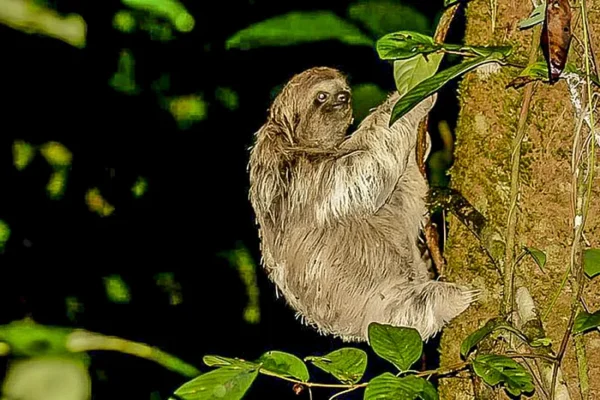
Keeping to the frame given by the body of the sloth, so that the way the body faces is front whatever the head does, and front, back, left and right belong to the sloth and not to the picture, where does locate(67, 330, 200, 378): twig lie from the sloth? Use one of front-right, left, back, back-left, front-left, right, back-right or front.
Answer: back-left

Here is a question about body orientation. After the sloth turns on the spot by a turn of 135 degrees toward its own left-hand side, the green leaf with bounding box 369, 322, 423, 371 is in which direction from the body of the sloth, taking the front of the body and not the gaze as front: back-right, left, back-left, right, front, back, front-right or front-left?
back-left

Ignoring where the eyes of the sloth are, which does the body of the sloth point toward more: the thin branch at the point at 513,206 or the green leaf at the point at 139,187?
the thin branch

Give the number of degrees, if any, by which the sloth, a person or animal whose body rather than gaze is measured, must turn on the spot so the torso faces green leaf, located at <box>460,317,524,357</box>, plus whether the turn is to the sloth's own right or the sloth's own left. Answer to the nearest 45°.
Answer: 0° — it already faces it

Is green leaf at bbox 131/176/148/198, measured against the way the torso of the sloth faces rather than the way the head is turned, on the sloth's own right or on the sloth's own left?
on the sloth's own left

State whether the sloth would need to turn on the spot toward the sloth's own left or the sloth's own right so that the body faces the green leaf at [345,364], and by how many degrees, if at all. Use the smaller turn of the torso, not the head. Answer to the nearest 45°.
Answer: approximately 90° to the sloth's own right

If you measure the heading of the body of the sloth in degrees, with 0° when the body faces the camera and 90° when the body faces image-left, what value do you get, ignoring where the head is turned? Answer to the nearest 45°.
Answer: approximately 270°

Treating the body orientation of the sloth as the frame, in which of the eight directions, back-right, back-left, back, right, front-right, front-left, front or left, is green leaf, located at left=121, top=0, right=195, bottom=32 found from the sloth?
back-left

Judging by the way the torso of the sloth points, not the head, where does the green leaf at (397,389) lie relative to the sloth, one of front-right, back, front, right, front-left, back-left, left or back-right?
right

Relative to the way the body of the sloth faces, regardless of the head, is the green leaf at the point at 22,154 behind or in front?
behind
